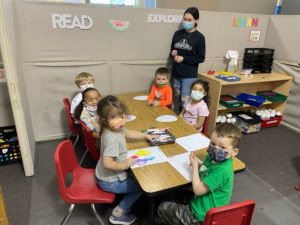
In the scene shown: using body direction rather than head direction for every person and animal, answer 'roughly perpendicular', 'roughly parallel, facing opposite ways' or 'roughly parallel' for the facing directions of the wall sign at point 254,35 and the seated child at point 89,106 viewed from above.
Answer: roughly perpendicular

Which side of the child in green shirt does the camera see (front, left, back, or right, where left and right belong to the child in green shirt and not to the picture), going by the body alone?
left

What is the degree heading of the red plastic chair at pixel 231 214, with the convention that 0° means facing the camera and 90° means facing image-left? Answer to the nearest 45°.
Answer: approximately 135°

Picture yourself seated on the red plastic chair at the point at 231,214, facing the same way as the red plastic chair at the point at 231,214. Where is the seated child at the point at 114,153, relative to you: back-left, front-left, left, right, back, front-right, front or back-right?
front-left

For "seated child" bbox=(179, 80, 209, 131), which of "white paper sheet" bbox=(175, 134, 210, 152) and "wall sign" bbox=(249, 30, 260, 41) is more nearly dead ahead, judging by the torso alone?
the white paper sheet

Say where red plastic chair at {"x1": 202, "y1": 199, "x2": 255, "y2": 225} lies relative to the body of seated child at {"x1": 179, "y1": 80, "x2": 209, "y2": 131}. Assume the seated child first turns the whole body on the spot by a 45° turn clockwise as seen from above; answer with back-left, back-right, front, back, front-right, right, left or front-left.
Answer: left

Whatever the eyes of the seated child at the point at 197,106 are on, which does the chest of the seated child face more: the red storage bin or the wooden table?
the wooden table

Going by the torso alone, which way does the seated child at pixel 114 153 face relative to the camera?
to the viewer's right

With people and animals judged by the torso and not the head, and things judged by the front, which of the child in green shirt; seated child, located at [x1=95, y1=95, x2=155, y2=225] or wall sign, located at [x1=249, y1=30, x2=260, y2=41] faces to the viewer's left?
the child in green shirt

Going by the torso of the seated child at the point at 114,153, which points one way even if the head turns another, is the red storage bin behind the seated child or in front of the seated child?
in front
